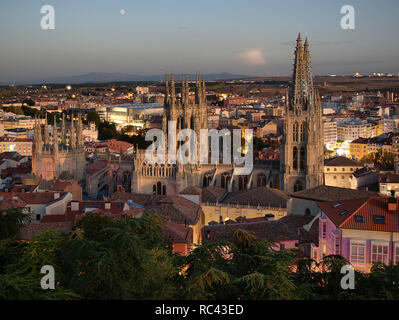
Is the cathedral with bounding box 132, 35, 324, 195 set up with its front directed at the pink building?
no

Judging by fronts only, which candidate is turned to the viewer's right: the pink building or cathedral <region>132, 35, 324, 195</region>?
the cathedral

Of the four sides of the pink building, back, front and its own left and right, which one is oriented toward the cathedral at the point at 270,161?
back

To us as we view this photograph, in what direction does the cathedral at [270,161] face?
facing to the right of the viewer

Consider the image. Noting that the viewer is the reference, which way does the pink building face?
facing the viewer

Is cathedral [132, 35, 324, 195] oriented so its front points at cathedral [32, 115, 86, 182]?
no

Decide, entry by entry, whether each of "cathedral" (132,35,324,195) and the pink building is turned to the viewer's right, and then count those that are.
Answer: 1

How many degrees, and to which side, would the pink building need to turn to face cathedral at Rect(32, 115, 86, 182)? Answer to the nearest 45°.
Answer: approximately 135° to its right

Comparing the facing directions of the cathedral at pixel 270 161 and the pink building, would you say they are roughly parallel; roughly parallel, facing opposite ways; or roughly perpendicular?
roughly perpendicular
